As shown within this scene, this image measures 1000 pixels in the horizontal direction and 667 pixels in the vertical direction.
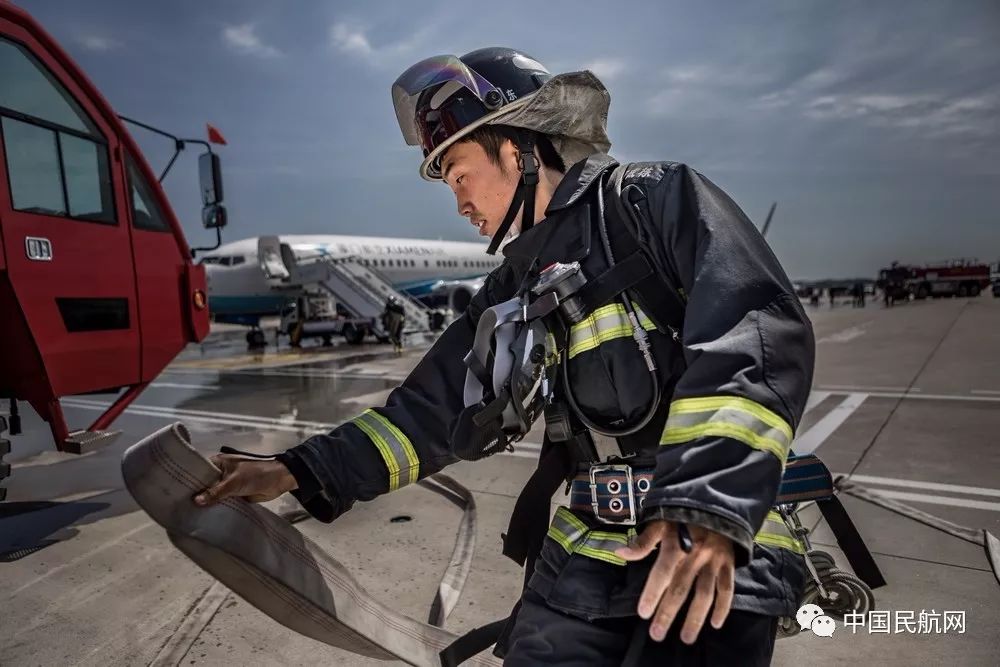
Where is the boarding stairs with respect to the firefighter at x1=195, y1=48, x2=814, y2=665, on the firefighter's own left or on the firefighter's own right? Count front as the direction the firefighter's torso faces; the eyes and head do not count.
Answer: on the firefighter's own right

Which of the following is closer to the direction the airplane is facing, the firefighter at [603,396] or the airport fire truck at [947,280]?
the firefighter

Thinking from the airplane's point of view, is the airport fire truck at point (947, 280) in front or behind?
behind

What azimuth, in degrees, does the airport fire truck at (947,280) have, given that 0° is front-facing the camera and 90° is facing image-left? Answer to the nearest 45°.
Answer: approximately 45°

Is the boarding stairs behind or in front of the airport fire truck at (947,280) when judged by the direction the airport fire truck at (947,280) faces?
in front

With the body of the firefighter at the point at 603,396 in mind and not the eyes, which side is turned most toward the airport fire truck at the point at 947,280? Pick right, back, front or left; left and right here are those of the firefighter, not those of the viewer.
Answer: back

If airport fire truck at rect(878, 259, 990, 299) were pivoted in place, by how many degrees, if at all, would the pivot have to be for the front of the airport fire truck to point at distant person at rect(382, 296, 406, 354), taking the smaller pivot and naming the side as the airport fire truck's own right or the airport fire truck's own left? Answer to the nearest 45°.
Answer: approximately 45° to the airport fire truck's own left

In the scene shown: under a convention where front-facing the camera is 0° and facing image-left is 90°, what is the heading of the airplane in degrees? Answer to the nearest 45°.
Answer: approximately 45°

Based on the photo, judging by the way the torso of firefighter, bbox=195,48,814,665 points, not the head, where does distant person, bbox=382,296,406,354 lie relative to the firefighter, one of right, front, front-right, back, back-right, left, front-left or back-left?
back-right

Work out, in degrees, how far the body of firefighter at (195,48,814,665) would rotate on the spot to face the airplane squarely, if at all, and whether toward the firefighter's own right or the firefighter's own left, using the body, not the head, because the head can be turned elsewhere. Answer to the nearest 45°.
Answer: approximately 135° to the firefighter's own right

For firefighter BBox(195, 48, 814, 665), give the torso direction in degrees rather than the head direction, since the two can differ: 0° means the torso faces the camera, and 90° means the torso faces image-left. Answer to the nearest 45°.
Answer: approximately 45°

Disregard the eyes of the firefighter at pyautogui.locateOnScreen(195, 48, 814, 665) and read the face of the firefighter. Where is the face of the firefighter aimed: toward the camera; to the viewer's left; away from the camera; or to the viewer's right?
to the viewer's left
